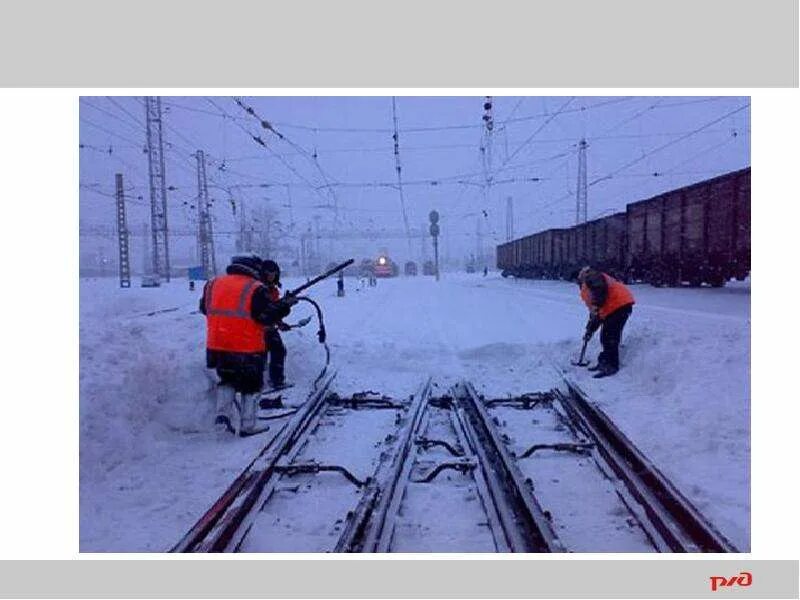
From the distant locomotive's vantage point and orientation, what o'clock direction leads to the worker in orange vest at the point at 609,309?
The worker in orange vest is roughly at 12 o'clock from the distant locomotive.

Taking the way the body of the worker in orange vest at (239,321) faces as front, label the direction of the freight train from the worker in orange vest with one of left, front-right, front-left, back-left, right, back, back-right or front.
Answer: front

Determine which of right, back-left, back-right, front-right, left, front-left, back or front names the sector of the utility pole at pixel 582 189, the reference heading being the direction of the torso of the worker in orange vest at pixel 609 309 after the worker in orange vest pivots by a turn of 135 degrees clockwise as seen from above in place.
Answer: front-left

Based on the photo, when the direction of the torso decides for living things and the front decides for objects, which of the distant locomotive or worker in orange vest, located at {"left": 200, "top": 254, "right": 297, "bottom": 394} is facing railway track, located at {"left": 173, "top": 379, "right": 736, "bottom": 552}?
the distant locomotive

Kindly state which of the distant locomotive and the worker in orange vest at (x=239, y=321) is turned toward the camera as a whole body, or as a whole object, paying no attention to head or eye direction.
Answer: the distant locomotive

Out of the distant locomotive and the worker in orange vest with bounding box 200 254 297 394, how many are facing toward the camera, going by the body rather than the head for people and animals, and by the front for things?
1

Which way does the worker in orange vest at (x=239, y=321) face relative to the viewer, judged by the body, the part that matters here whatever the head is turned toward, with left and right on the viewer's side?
facing away from the viewer and to the right of the viewer

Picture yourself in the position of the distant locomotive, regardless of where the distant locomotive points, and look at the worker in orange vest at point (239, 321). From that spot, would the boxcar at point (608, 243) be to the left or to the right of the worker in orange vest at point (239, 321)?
left

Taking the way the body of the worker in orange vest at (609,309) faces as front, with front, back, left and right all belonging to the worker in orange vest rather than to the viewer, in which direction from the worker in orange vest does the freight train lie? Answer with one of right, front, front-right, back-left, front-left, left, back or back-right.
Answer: right

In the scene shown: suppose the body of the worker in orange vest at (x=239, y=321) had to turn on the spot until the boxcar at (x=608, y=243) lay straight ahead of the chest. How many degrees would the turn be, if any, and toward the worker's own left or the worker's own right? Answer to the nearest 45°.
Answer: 0° — they already face it

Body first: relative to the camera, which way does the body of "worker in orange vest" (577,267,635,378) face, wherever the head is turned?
to the viewer's left

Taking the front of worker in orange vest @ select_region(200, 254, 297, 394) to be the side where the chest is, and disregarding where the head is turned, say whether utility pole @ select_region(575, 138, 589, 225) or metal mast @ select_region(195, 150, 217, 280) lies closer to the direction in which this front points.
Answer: the utility pole

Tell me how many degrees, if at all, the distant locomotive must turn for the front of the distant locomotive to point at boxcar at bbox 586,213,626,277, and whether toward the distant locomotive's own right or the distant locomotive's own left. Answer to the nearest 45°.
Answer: approximately 45° to the distant locomotive's own left

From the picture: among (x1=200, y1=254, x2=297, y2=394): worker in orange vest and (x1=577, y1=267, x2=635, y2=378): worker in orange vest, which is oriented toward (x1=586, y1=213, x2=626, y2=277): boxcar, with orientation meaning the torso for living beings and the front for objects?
(x1=200, y1=254, x2=297, y2=394): worker in orange vest

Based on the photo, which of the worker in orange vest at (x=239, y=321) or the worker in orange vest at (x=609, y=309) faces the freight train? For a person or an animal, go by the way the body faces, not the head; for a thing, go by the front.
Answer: the worker in orange vest at (x=239, y=321)

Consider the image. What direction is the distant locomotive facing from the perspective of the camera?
toward the camera
